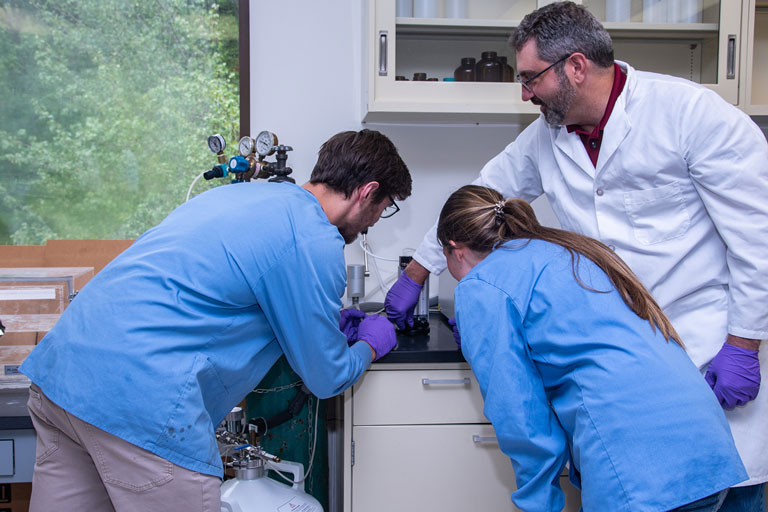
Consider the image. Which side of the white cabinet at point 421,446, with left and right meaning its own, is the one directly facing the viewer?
front

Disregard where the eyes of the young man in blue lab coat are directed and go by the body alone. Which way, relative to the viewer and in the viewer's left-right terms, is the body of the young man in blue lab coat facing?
facing away from the viewer and to the right of the viewer

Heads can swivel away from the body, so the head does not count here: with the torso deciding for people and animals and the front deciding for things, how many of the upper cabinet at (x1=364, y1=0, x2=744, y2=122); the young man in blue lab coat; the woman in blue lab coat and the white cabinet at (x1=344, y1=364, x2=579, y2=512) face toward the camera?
2

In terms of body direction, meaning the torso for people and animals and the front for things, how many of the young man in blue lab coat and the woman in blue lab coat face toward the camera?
0

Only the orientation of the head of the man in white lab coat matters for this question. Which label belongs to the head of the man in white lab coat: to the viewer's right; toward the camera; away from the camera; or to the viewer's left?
to the viewer's left

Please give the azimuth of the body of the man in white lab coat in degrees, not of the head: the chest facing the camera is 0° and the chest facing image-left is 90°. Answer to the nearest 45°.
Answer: approximately 45°

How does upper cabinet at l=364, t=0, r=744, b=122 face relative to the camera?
toward the camera

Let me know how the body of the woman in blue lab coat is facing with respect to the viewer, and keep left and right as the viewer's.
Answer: facing away from the viewer and to the left of the viewer

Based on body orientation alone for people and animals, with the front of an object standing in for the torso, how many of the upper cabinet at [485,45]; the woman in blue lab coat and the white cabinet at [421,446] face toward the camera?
2
